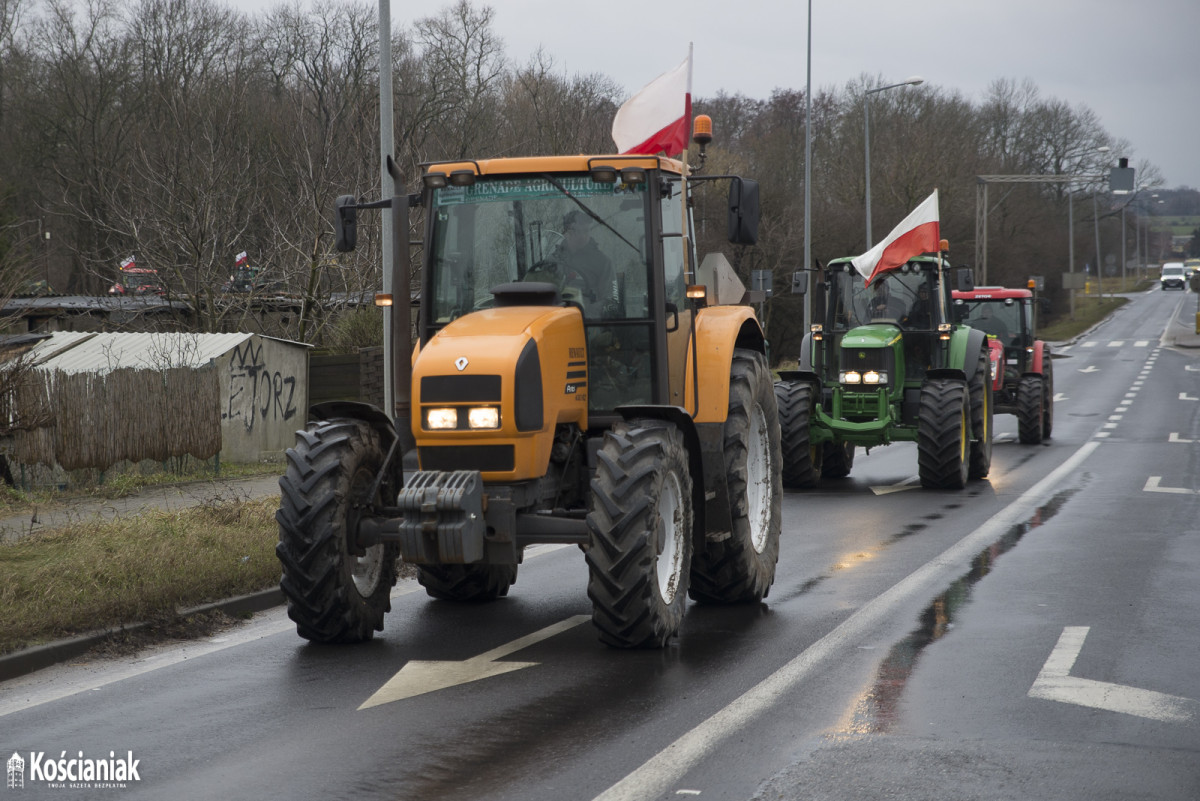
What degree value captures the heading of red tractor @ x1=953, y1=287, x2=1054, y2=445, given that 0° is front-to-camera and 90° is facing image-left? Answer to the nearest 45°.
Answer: approximately 0°

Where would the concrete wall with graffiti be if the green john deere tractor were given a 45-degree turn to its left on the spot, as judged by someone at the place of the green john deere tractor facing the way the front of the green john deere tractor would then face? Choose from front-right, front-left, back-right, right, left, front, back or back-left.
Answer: back-right

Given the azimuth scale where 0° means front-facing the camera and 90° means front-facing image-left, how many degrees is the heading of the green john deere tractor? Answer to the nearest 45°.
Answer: approximately 0°

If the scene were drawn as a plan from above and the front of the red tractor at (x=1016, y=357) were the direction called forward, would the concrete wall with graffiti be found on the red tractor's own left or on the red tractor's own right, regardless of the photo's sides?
on the red tractor's own right

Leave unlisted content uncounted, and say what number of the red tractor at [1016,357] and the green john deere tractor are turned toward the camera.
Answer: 2

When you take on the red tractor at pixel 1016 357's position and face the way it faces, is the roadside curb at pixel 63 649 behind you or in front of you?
in front

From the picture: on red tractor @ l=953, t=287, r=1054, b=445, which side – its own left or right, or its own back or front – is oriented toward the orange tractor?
front

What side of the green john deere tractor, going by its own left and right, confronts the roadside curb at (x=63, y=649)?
front

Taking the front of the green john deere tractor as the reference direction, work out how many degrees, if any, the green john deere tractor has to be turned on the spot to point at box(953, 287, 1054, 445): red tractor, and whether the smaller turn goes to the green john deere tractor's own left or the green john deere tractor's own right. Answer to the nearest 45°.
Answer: approximately 180°
